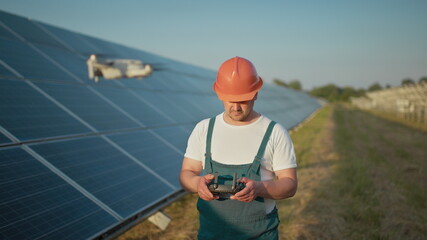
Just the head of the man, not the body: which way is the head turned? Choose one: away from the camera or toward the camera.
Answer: toward the camera

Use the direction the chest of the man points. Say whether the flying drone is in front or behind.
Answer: behind

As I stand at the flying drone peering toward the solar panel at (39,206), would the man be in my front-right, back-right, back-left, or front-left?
front-left

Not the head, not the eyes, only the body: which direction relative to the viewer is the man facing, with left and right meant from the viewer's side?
facing the viewer

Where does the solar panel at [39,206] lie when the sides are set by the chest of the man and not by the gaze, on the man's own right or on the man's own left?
on the man's own right

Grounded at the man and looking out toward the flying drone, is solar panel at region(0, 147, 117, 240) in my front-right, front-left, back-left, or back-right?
front-left
